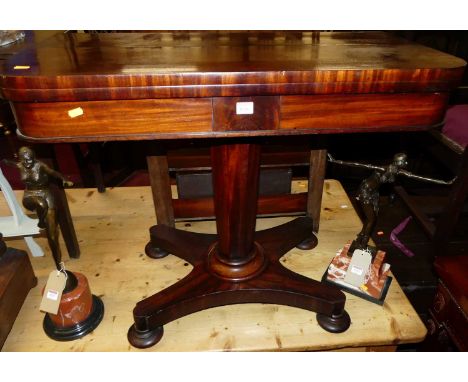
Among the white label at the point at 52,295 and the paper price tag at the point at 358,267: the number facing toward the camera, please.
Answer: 2

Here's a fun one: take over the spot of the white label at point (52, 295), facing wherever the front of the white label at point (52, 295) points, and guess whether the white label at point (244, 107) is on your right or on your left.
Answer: on your left

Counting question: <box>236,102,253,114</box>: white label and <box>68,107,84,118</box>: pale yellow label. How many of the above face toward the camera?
2

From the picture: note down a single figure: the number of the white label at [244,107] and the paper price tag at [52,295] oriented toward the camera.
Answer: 2

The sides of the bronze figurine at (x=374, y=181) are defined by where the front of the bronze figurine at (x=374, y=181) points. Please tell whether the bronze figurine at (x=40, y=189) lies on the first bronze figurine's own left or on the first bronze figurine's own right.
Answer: on the first bronze figurine's own right

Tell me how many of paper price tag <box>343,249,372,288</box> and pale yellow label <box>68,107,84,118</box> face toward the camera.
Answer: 2

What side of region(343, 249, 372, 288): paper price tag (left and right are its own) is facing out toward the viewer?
front

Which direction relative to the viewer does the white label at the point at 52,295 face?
toward the camera

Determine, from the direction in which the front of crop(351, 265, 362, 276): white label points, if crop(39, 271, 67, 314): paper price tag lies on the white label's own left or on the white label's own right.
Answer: on the white label's own right

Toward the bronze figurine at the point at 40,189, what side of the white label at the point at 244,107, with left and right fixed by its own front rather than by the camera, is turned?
right

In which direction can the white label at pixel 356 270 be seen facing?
toward the camera

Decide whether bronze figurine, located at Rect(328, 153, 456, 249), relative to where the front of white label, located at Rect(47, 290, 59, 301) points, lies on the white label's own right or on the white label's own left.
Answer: on the white label's own left
